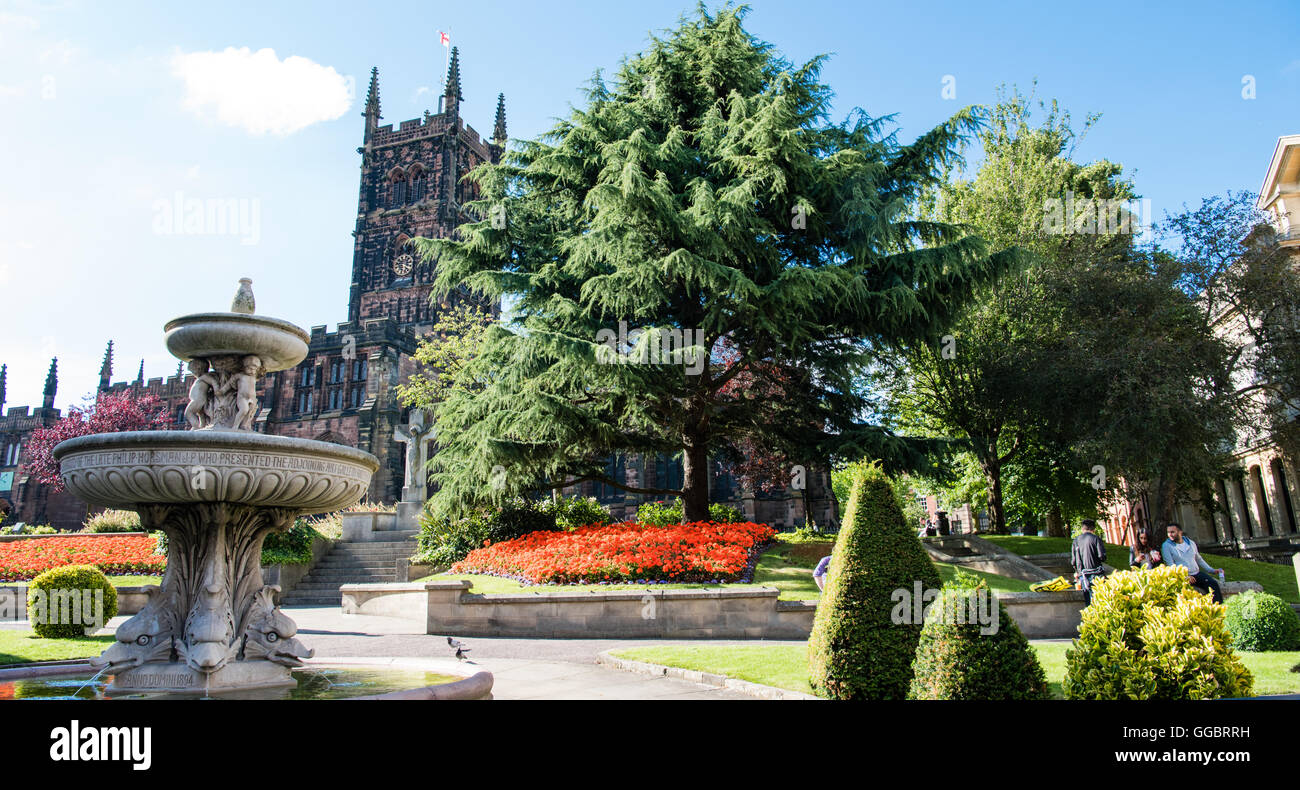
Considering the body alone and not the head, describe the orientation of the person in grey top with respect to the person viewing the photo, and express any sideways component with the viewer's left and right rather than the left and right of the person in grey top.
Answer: facing the viewer and to the right of the viewer

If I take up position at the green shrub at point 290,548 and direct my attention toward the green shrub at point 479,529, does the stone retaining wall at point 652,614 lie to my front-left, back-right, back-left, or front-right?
front-right

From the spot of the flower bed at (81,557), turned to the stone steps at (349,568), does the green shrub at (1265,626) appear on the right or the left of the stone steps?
right

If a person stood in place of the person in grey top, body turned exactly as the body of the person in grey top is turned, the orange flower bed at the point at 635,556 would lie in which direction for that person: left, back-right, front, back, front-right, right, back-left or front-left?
back-right

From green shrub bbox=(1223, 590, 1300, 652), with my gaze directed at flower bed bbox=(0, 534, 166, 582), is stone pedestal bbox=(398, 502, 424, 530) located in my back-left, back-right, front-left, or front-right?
front-right
